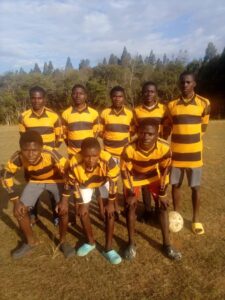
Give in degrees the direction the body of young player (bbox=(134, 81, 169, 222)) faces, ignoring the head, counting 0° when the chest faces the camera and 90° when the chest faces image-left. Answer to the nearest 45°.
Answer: approximately 0°

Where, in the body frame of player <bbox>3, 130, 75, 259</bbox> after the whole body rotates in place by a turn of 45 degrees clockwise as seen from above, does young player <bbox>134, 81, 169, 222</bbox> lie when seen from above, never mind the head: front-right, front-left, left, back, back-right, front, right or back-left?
back-left

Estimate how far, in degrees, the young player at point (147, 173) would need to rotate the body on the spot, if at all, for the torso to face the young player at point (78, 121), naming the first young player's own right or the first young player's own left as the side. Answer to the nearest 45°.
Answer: approximately 135° to the first young player's own right

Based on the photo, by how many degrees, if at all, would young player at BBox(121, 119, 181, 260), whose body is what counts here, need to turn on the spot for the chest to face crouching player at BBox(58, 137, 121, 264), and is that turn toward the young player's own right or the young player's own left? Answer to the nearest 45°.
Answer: approximately 90° to the young player's own right
